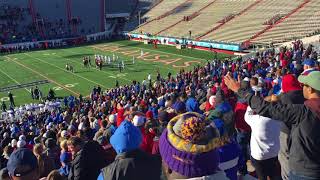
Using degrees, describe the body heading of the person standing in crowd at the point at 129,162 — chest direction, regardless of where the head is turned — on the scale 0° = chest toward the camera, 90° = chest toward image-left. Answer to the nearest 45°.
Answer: approximately 180°

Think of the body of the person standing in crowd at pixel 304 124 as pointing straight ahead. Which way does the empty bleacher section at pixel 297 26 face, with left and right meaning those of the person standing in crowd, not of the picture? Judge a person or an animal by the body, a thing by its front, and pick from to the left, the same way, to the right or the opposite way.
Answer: to the left

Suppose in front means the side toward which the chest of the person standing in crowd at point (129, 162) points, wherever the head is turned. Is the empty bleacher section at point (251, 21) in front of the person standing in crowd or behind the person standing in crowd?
in front

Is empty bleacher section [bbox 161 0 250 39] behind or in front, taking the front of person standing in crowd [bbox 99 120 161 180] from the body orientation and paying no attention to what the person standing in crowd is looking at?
in front

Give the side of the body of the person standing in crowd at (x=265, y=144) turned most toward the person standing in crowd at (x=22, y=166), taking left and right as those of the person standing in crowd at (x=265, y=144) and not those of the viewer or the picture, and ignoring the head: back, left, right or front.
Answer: left

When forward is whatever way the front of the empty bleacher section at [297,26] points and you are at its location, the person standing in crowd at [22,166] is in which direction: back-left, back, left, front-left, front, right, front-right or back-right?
front-left

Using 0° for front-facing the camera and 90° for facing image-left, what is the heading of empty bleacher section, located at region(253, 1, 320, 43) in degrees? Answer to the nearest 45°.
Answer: approximately 45°

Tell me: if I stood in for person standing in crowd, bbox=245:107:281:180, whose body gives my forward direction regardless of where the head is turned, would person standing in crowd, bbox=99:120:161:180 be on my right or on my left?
on my left

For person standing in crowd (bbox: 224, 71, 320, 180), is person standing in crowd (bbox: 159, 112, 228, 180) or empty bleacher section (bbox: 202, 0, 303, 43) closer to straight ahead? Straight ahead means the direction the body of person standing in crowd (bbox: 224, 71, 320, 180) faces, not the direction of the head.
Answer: the empty bleacher section

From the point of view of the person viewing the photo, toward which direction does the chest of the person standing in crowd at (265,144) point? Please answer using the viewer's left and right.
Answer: facing away from the viewer and to the left of the viewer
